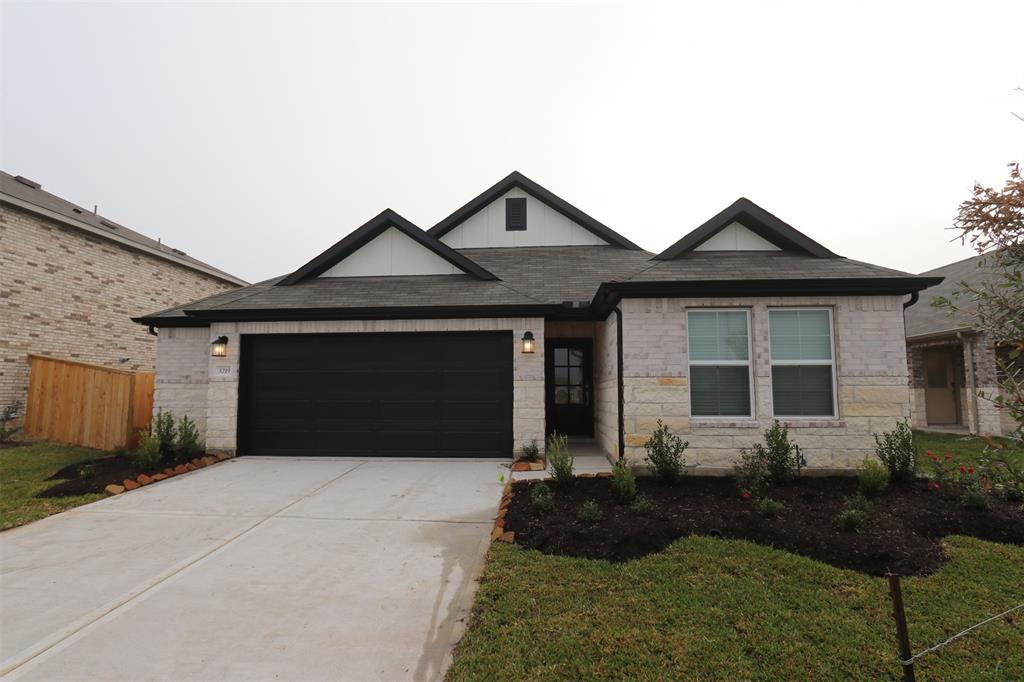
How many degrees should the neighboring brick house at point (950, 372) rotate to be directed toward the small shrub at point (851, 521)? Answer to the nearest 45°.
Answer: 0° — it already faces it

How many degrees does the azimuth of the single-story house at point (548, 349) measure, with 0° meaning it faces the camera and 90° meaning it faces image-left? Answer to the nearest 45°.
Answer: approximately 0°

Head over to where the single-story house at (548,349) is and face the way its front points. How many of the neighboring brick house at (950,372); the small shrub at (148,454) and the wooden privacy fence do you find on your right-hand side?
2

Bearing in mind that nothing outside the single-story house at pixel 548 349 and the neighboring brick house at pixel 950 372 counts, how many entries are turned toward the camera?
2

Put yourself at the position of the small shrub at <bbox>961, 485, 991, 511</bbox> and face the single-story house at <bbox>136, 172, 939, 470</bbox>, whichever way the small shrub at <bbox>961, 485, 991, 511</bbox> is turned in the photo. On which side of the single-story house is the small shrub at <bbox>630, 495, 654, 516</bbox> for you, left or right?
left

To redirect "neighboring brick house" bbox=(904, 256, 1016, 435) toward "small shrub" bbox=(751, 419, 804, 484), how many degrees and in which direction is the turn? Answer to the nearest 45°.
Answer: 0° — it already faces it

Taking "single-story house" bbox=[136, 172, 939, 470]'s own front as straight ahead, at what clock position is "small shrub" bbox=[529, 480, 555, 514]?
The small shrub is roughly at 12 o'clock from the single-story house.

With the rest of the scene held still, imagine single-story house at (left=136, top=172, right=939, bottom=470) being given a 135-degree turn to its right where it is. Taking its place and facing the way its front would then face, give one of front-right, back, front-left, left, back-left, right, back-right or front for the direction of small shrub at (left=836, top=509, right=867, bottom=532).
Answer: back

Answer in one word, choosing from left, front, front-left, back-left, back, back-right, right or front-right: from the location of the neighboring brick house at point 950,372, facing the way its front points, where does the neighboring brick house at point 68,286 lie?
front-right

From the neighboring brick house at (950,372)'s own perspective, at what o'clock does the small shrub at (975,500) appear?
The small shrub is roughly at 12 o'clock from the neighboring brick house.

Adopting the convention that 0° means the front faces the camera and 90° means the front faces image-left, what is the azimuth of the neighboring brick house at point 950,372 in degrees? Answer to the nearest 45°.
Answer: approximately 0°

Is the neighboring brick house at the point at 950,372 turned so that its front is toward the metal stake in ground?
yes
